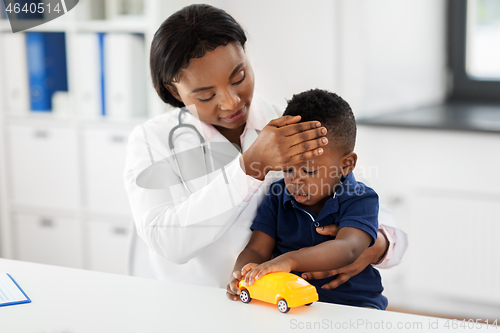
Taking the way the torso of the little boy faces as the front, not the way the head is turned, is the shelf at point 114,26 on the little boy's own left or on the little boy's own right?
on the little boy's own right

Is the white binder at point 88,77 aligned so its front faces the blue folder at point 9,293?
yes

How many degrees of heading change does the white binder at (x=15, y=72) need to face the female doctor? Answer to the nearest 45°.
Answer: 0° — it already faces them

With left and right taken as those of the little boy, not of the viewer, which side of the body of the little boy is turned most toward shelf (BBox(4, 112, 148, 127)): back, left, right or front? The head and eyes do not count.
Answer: right

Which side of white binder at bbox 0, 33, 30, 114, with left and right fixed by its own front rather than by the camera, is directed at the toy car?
front

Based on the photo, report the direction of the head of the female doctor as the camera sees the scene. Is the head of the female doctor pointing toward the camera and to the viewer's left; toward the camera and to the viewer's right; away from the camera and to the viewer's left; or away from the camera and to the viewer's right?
toward the camera and to the viewer's right

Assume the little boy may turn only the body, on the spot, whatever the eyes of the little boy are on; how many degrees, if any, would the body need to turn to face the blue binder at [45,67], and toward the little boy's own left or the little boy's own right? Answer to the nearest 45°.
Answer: approximately 90° to the little boy's own right

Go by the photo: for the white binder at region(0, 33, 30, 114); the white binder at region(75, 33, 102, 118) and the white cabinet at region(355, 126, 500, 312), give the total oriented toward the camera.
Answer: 3

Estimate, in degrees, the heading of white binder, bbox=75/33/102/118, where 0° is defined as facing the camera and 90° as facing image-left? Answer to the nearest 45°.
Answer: approximately 0°

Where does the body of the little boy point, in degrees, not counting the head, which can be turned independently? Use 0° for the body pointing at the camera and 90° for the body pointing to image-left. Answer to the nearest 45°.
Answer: approximately 45°

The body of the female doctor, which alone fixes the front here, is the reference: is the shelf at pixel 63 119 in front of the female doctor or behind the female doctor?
behind

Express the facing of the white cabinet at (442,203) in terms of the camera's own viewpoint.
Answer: facing the viewer

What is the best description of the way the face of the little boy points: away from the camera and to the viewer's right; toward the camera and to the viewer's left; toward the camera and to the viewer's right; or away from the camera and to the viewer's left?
toward the camera and to the viewer's left

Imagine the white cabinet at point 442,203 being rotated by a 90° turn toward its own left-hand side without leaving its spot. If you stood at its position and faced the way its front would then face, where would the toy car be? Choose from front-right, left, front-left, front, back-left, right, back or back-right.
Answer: right
